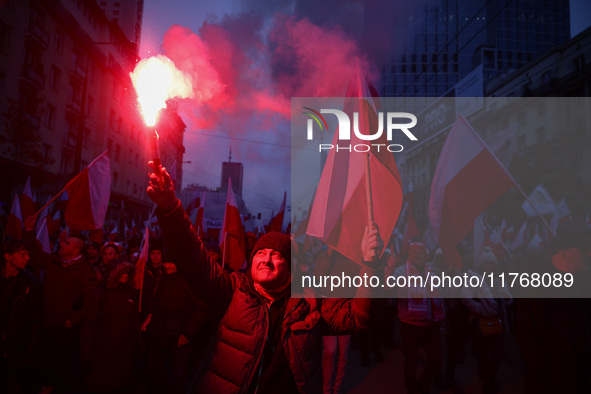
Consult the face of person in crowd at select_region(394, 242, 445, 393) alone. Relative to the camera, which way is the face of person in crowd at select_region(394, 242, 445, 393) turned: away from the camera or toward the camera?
toward the camera

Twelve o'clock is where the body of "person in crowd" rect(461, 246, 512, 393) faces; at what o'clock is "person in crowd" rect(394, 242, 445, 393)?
"person in crowd" rect(394, 242, 445, 393) is roughly at 2 o'clock from "person in crowd" rect(461, 246, 512, 393).

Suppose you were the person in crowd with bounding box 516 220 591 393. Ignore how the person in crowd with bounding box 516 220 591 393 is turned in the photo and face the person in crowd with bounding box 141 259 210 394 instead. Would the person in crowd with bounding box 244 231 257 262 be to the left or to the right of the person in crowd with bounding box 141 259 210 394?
right

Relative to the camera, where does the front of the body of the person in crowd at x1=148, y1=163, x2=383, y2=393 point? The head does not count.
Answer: toward the camera

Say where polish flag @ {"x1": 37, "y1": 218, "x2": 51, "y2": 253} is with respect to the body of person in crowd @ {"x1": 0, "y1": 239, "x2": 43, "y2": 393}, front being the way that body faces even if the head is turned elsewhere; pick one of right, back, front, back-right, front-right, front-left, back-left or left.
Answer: back-left

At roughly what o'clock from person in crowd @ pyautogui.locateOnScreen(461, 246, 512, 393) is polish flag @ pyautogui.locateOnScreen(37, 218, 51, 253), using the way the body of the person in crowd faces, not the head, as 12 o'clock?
The polish flag is roughly at 3 o'clock from the person in crowd.

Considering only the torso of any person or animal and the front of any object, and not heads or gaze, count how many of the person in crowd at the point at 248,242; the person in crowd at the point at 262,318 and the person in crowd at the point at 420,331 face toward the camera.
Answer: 3

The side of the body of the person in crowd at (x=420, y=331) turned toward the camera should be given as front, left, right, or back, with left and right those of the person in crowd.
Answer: front

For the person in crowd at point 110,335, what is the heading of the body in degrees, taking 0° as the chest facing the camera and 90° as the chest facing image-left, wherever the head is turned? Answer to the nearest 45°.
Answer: approximately 315°

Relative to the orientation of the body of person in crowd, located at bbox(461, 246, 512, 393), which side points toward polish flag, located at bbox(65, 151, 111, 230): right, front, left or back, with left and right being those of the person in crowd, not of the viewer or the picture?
right

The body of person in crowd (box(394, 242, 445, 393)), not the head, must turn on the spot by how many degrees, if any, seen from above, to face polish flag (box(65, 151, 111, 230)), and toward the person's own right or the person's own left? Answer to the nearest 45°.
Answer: approximately 90° to the person's own right

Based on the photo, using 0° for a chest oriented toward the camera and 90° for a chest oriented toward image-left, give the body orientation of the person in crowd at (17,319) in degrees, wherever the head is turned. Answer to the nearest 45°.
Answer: approximately 315°
